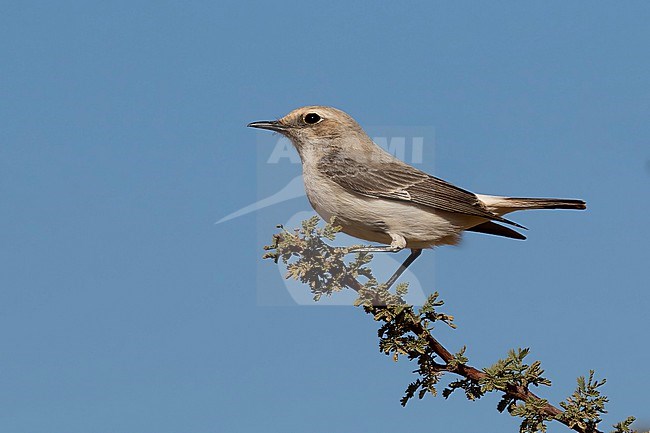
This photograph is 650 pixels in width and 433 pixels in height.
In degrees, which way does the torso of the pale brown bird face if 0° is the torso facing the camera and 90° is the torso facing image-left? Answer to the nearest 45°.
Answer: approximately 90°
